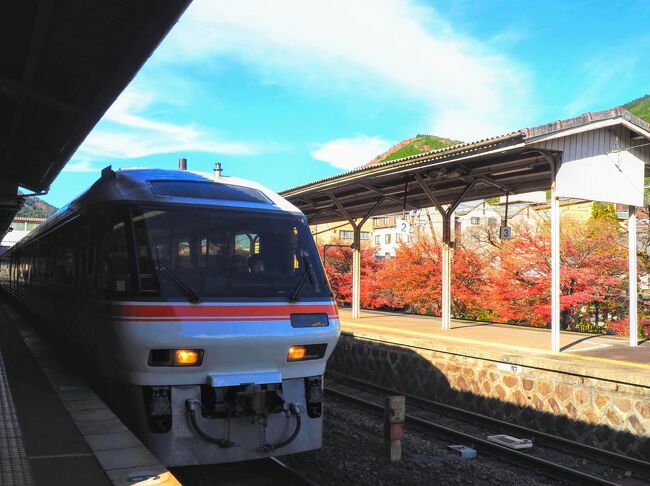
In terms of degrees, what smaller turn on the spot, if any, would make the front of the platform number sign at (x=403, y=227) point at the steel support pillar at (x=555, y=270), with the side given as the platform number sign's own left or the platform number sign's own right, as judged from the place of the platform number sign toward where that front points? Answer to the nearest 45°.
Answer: approximately 45° to the platform number sign's own left

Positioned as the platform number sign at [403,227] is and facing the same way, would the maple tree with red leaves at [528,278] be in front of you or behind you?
behind

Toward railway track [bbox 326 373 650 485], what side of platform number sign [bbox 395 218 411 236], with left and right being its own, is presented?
front

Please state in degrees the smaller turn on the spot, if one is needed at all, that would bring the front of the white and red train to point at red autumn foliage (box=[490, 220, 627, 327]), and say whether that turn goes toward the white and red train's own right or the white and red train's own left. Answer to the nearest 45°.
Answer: approximately 90° to the white and red train's own left

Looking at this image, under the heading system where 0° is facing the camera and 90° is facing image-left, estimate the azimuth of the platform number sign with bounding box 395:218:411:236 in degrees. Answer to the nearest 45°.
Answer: approximately 0°

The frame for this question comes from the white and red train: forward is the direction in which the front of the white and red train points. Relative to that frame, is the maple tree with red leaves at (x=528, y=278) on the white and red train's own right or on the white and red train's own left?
on the white and red train's own left

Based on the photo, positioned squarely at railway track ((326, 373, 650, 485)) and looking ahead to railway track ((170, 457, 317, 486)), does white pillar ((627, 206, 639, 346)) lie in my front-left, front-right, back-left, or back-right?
back-right

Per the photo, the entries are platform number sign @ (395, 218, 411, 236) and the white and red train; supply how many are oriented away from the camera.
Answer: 0

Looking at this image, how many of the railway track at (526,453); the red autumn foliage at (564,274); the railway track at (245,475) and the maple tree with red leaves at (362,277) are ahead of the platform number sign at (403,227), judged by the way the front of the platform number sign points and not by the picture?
2

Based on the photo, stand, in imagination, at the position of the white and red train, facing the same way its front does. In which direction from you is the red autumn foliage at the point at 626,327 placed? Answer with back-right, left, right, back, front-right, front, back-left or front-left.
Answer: left

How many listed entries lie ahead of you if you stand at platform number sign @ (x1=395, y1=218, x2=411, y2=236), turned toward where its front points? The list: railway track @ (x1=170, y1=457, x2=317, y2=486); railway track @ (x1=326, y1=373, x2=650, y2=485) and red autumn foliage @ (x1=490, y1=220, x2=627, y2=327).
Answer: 2

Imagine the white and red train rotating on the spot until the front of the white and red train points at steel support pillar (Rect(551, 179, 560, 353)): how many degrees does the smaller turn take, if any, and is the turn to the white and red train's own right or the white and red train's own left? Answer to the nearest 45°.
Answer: approximately 90° to the white and red train's own left

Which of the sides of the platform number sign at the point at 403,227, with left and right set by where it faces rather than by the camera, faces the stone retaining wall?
front

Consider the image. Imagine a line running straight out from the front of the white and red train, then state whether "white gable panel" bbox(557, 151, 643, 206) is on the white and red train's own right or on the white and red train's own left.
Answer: on the white and red train's own left

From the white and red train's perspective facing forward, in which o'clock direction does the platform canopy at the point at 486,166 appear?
The platform canopy is roughly at 9 o'clock from the white and red train.

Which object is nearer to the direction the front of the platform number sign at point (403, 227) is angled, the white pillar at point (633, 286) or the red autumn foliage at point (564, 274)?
the white pillar
